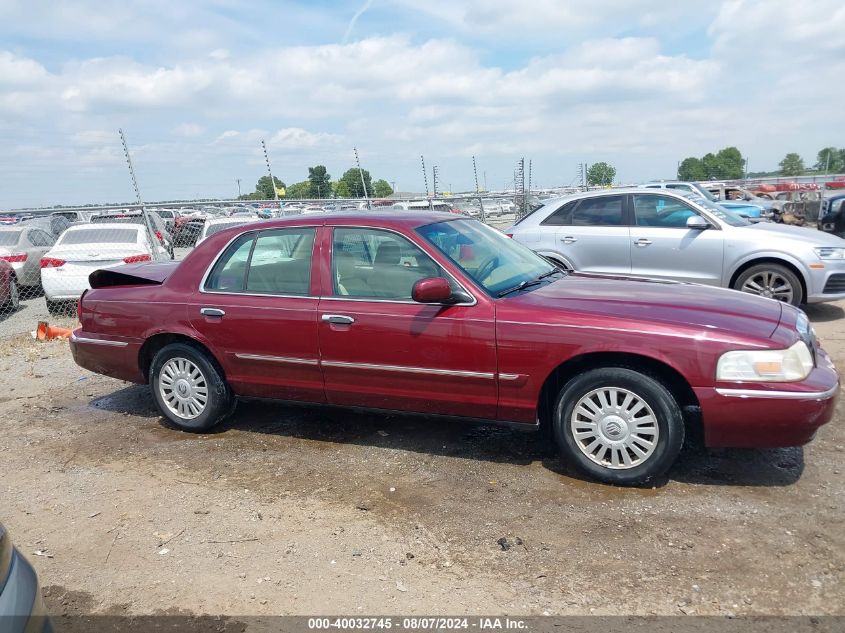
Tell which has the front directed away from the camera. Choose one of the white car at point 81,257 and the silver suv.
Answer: the white car

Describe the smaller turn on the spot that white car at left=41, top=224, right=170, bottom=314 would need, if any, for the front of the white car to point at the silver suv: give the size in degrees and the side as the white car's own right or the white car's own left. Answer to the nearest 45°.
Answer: approximately 135° to the white car's own right

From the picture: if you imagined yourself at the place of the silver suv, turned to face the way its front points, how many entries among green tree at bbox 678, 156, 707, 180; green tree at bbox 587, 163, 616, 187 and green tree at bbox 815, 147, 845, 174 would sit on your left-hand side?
3

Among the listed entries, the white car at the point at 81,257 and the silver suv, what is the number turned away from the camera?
1

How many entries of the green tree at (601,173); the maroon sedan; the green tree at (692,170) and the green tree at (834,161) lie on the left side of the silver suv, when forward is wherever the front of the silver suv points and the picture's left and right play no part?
3

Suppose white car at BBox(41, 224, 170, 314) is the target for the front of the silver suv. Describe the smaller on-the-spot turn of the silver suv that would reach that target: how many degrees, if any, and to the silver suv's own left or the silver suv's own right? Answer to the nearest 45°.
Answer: approximately 180°

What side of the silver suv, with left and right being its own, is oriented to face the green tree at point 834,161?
left

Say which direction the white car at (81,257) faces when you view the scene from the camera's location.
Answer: facing away from the viewer

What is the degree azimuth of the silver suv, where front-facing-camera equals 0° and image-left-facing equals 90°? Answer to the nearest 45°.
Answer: approximately 270°

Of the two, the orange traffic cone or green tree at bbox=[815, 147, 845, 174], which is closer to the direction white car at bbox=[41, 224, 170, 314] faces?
the green tree

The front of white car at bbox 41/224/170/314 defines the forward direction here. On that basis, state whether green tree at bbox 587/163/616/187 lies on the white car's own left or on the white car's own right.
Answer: on the white car's own right
